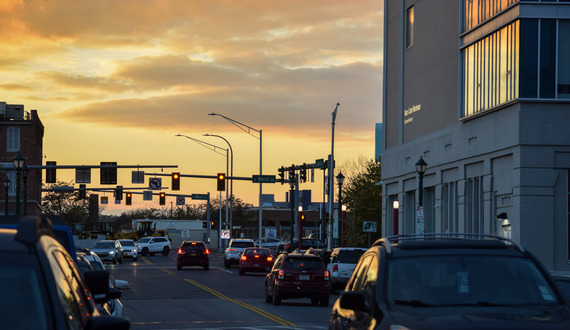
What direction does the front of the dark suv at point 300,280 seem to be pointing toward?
away from the camera

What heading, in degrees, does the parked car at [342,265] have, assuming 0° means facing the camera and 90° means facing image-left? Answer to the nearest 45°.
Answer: approximately 180°

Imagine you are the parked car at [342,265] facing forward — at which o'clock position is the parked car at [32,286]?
the parked car at [32,286] is roughly at 6 o'clock from the parked car at [342,265].

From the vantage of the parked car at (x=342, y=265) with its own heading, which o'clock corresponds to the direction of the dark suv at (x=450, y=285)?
The dark suv is roughly at 6 o'clock from the parked car.

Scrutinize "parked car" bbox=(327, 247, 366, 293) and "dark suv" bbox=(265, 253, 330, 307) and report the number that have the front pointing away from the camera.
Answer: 2

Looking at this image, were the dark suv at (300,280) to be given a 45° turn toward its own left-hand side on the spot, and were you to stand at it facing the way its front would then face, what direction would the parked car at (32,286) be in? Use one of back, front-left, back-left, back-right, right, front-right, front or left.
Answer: back-left

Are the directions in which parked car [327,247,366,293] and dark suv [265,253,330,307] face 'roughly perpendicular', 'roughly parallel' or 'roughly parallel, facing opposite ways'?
roughly parallel

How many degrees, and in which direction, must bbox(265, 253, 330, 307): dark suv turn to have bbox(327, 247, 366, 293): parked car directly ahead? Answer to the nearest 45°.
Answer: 0° — it already faces it

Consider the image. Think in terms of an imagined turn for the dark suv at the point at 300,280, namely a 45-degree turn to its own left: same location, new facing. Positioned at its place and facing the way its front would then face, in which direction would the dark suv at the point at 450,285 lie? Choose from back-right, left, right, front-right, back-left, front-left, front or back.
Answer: back-left

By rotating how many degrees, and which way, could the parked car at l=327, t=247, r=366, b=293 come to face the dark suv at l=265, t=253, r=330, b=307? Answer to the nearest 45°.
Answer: approximately 180°
